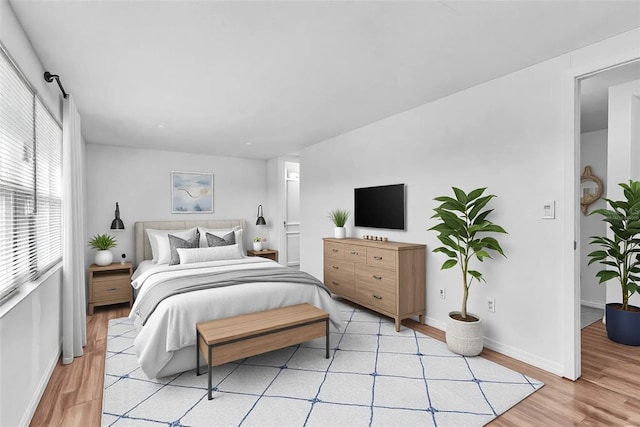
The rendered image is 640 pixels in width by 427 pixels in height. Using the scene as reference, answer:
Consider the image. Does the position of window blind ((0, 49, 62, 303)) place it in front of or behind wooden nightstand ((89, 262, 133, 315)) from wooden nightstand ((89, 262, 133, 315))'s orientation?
in front

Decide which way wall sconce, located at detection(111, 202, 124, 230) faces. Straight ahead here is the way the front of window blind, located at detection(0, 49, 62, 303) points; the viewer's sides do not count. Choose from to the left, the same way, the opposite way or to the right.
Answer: to the right

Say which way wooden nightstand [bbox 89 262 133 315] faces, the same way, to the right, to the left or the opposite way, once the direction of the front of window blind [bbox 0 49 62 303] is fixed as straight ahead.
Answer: to the right

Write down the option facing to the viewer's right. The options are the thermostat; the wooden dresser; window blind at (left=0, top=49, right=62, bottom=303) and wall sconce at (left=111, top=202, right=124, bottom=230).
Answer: the window blind

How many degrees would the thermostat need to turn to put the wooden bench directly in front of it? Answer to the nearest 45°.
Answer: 0° — it already faces it

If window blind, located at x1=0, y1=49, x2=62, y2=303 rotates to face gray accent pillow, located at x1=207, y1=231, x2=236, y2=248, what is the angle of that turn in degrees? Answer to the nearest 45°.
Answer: approximately 45° to its left

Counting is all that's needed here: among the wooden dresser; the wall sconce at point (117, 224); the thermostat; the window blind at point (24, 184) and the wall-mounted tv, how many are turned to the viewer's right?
1

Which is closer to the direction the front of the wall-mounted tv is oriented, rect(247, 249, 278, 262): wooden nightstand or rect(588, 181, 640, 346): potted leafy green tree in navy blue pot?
the wooden nightstand

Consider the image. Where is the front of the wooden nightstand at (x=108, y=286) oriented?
toward the camera

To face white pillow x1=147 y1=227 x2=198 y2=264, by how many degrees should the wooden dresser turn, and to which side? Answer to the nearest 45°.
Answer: approximately 45° to its right

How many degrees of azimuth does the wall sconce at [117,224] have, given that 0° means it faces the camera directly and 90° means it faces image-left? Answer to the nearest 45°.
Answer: approximately 0°

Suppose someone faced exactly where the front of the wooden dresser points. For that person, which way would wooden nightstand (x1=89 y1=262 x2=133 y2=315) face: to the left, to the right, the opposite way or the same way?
to the left

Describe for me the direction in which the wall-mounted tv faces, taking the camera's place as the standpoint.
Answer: facing the viewer and to the left of the viewer

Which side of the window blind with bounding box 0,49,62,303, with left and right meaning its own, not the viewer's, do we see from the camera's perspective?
right

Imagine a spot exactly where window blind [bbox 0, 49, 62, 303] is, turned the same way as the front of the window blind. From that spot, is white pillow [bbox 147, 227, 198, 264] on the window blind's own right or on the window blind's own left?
on the window blind's own left

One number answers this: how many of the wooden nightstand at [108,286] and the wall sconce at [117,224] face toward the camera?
2
